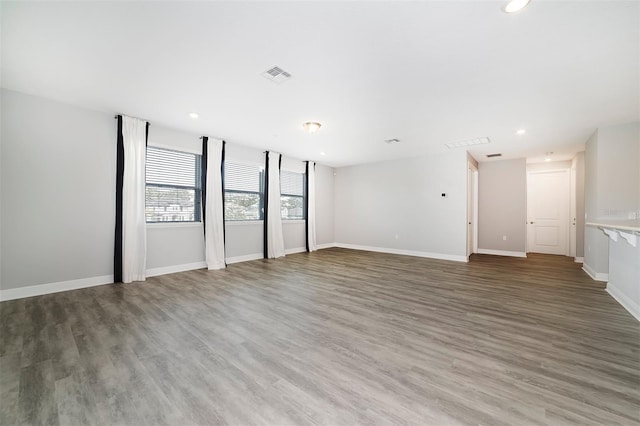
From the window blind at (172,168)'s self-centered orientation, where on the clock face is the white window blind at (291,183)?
The white window blind is roughly at 10 o'clock from the window blind.

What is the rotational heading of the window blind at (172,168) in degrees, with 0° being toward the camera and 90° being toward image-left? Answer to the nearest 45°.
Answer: approximately 315°

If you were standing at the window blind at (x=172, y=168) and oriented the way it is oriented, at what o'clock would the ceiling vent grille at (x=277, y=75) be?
The ceiling vent grille is roughly at 1 o'clock from the window blind.

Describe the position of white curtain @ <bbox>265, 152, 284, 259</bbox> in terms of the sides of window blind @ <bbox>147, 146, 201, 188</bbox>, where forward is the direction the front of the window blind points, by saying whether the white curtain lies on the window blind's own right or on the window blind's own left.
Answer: on the window blind's own left

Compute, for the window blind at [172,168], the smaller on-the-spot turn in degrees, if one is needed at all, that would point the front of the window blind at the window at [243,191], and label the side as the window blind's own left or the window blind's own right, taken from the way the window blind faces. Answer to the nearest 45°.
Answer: approximately 45° to the window blind's own left

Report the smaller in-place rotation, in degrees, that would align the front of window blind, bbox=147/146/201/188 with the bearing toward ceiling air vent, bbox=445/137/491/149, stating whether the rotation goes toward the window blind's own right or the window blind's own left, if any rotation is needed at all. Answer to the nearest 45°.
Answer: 0° — it already faces it
